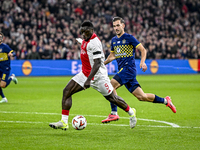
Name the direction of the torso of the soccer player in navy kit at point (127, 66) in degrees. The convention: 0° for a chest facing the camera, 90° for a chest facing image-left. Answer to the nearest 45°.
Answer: approximately 45°

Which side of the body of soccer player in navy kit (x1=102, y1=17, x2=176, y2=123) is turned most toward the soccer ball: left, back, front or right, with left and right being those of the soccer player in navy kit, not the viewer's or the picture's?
front
